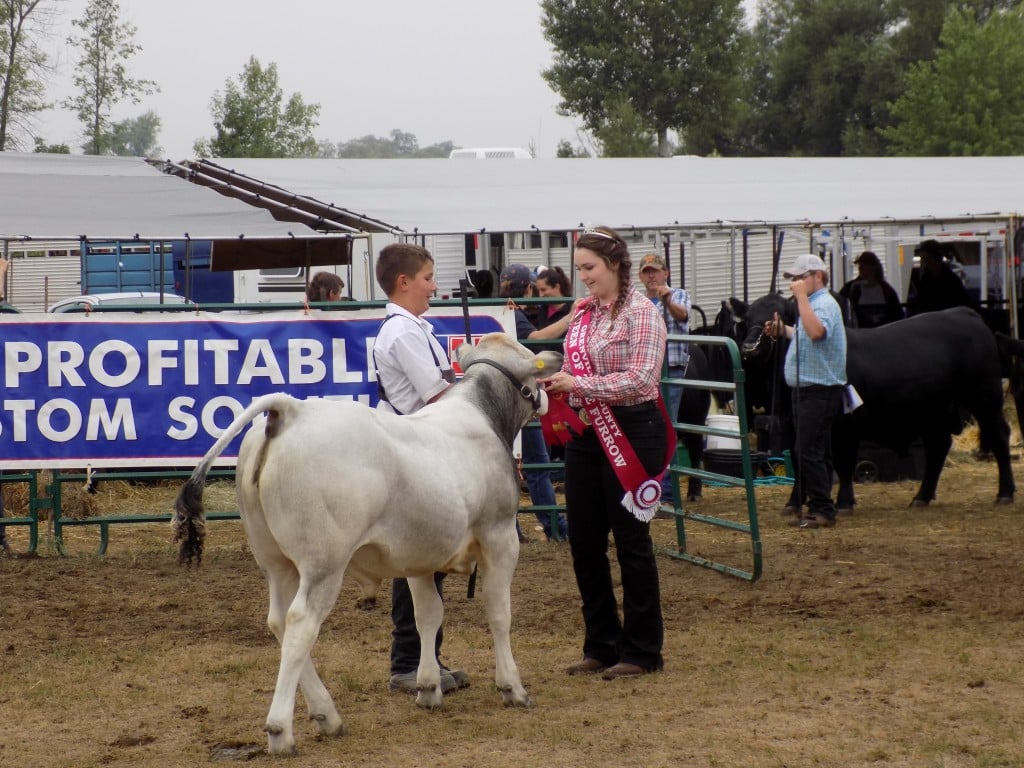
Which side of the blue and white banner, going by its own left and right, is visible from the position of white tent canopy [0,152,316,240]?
back

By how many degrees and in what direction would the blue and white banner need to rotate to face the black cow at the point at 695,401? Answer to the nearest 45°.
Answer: approximately 135° to its left

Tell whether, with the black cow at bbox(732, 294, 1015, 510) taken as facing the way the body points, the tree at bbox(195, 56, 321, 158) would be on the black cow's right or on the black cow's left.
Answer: on the black cow's right

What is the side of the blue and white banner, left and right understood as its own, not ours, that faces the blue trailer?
back

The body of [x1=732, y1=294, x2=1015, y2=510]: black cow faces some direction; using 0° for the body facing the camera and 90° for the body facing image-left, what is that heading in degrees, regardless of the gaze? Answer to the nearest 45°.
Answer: approximately 90°

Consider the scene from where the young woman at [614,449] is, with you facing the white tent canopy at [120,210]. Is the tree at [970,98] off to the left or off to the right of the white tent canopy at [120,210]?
right

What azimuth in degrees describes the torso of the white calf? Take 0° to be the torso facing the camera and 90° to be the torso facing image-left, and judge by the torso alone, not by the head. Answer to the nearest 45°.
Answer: approximately 225°

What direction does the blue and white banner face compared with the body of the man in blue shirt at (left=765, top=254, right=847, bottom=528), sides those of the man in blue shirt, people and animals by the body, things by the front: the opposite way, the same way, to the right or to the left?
to the left

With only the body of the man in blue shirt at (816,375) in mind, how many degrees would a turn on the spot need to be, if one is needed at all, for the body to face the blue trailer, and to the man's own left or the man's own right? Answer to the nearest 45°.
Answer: approximately 45° to the man's own right

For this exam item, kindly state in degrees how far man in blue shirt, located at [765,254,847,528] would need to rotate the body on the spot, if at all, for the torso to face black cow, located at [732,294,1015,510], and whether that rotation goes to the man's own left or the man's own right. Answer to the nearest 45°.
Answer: approximately 135° to the man's own right

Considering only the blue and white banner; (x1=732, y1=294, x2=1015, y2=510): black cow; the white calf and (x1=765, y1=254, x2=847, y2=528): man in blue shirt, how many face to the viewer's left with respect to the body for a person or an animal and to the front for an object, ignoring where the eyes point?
2
